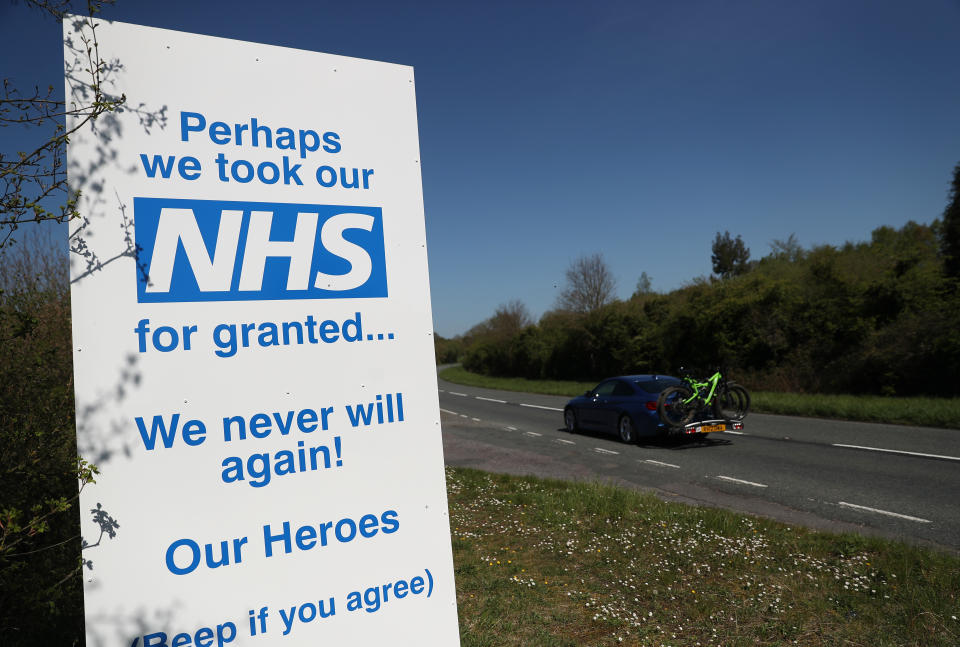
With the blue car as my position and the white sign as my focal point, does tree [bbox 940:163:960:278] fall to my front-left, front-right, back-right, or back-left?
back-left

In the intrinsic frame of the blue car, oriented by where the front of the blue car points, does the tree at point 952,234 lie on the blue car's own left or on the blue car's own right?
on the blue car's own right

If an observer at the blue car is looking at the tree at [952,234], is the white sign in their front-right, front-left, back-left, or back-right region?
back-right

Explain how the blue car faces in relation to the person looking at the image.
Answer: facing away from the viewer and to the left of the viewer

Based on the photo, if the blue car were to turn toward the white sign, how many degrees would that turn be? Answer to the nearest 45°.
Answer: approximately 135° to its left
